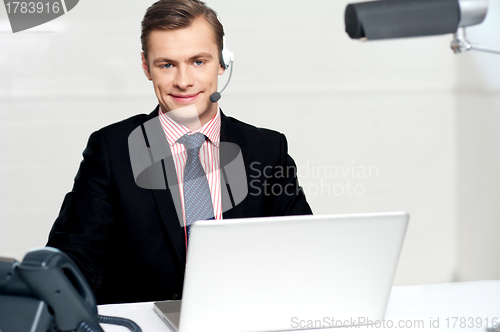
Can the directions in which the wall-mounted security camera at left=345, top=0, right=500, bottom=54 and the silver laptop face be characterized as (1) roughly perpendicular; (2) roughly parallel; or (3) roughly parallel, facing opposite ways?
roughly perpendicular

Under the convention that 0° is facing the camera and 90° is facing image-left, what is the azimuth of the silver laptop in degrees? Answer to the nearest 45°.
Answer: approximately 135°

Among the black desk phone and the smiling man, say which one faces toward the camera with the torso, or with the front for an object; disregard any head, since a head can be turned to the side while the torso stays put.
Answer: the smiling man

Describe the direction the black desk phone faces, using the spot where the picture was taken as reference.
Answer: facing away from the viewer and to the right of the viewer

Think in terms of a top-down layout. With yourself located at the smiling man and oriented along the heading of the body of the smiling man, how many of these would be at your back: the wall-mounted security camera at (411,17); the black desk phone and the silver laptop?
0

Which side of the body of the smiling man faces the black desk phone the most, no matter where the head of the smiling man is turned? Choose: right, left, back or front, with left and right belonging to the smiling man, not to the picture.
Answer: front

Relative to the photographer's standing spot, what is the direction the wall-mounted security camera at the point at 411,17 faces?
facing the viewer and to the left of the viewer

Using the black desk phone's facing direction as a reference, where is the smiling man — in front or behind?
in front

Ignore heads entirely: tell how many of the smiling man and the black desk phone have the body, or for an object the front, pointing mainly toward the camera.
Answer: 1

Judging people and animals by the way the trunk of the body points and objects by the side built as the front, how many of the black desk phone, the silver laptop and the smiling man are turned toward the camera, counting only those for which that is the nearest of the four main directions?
1

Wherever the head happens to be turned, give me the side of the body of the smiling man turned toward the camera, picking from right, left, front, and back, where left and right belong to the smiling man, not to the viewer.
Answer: front

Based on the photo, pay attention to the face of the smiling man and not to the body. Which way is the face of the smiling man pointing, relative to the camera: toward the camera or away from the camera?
toward the camera
